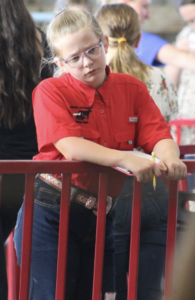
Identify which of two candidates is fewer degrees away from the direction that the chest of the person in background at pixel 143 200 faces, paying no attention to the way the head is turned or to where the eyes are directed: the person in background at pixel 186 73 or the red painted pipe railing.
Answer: the person in background

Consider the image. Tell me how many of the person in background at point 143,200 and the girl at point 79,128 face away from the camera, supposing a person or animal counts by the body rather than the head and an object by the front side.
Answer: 1

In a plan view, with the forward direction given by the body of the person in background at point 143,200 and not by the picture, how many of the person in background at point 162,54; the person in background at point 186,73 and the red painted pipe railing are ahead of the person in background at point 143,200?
2

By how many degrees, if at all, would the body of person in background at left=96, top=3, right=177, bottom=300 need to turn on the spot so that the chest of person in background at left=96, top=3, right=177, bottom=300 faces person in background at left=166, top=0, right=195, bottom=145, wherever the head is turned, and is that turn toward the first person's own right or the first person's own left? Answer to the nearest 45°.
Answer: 0° — they already face them

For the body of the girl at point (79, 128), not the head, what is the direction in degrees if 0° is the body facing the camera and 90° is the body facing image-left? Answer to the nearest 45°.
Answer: approximately 315°

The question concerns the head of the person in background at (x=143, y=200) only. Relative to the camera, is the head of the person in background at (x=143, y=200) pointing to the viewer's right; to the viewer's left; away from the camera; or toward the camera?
away from the camera

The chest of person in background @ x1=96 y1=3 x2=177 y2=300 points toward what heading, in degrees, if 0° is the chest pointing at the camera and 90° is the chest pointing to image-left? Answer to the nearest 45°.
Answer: approximately 180°

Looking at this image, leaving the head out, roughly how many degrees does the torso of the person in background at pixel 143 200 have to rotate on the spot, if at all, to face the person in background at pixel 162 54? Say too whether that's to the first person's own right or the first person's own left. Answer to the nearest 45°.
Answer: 0° — they already face them

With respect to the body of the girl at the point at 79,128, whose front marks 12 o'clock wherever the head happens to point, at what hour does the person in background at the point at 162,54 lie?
The person in background is roughly at 8 o'clock from the girl.

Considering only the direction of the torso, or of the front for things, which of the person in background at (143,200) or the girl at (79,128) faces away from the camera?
the person in background
